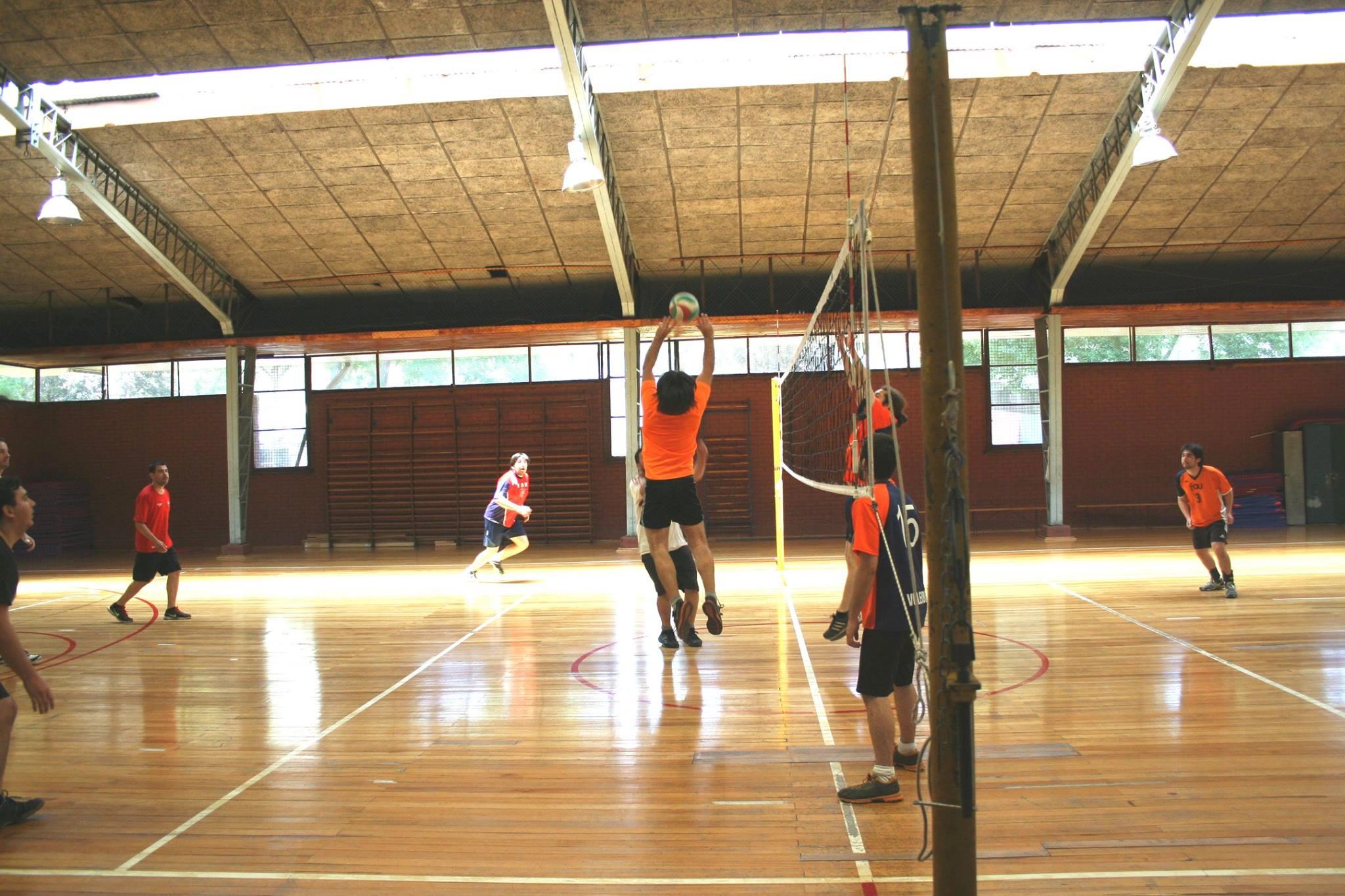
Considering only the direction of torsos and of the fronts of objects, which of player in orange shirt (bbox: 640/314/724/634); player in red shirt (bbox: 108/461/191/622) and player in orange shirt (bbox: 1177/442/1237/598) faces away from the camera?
player in orange shirt (bbox: 640/314/724/634)

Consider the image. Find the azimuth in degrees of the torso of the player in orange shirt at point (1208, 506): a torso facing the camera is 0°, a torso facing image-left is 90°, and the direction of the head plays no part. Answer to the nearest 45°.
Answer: approximately 45°

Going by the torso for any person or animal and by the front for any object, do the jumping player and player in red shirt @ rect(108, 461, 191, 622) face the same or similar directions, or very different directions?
very different directions

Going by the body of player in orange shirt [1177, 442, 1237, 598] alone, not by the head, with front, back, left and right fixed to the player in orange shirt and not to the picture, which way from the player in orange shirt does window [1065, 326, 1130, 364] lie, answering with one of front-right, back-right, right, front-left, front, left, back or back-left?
back-right

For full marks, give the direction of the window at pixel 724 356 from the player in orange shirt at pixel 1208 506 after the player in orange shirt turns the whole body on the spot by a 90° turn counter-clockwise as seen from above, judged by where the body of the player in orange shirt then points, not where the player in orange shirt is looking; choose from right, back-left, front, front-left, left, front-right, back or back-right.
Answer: back

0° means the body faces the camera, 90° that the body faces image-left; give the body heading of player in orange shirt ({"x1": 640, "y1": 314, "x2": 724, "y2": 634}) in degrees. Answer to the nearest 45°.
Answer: approximately 180°

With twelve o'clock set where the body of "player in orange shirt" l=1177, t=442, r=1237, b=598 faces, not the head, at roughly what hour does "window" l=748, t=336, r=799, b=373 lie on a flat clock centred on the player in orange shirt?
The window is roughly at 3 o'clock from the player in orange shirt.

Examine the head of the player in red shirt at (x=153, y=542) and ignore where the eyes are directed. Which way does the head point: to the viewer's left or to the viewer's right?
to the viewer's right

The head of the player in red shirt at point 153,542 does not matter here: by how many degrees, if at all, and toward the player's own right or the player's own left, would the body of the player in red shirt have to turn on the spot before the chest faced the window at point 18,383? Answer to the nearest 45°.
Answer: approximately 135° to the player's own left

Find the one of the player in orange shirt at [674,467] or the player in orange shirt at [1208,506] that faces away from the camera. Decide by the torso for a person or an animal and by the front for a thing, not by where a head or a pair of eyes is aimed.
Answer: the player in orange shirt at [674,467]

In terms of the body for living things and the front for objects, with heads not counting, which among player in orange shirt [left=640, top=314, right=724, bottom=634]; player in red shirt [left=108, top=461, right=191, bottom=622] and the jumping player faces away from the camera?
the player in orange shirt

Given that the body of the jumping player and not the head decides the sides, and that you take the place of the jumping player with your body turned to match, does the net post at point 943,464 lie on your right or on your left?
on your left

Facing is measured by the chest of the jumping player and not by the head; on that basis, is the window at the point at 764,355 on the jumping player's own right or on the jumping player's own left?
on the jumping player's own right

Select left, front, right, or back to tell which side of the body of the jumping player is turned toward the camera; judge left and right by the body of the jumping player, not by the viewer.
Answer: left
